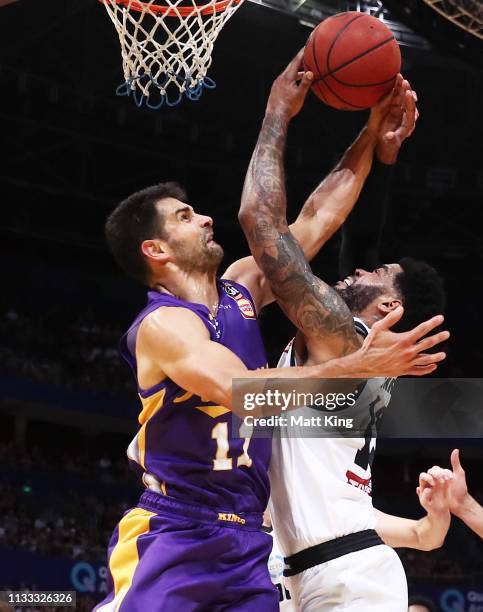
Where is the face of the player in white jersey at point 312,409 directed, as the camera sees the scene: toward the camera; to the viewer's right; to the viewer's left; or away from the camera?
to the viewer's left

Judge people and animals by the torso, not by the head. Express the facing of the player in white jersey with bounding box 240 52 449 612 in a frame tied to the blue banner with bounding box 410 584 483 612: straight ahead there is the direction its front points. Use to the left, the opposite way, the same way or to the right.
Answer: to the right

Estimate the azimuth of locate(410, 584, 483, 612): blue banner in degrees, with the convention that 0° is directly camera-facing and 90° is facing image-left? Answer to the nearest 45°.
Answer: approximately 0°

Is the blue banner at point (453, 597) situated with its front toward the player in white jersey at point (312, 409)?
yes

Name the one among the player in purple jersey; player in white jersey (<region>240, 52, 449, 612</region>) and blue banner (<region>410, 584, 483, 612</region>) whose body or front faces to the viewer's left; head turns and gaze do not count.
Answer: the player in white jersey

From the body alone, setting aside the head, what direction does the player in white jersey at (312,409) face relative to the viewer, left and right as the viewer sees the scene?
facing to the left of the viewer

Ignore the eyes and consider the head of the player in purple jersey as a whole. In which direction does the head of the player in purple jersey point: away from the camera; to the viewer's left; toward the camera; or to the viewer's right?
to the viewer's right
